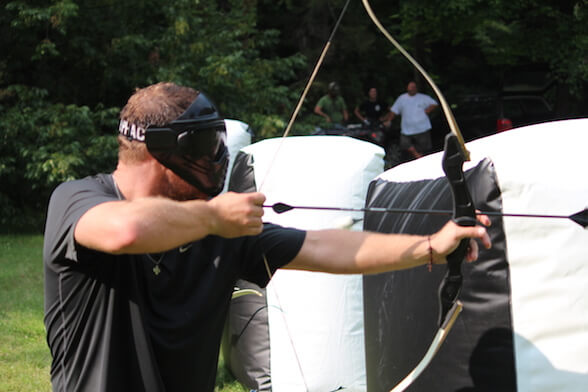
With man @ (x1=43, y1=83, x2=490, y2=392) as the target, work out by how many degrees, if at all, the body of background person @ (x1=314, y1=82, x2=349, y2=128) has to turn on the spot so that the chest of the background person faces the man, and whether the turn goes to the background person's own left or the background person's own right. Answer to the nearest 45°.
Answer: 0° — they already face them

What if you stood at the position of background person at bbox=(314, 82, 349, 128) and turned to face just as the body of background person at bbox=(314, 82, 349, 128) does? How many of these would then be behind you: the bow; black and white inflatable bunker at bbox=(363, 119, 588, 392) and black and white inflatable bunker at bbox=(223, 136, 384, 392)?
0

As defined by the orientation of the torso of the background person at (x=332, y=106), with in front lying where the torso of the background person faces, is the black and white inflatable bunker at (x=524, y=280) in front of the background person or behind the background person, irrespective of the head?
in front

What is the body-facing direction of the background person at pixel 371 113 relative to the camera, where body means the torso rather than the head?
toward the camera

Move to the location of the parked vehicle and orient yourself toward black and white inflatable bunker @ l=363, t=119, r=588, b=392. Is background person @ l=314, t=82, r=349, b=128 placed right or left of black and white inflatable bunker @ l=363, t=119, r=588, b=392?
right

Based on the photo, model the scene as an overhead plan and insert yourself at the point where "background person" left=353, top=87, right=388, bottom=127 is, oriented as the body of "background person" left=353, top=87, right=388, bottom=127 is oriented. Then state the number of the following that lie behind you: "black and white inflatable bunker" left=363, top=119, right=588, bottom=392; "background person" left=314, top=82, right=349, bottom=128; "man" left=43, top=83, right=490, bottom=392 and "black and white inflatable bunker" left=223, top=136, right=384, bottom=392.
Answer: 0

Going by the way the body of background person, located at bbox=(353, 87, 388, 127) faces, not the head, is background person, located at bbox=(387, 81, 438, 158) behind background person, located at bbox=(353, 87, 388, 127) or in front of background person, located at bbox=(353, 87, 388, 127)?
in front

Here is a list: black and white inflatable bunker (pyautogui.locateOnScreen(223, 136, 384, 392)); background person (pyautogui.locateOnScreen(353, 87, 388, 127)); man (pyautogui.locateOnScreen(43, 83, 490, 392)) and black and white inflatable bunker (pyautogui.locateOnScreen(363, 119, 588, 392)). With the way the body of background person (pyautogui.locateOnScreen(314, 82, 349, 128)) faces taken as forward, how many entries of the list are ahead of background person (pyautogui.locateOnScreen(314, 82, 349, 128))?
3

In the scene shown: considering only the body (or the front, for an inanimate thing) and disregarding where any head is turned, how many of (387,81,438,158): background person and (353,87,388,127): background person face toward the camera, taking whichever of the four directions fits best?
2

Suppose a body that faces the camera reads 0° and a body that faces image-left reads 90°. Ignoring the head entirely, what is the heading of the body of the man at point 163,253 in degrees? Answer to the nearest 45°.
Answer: approximately 315°

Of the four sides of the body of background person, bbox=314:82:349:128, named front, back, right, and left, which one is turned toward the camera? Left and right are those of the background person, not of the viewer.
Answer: front

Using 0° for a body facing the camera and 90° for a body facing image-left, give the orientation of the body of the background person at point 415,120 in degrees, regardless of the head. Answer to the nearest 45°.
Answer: approximately 0°

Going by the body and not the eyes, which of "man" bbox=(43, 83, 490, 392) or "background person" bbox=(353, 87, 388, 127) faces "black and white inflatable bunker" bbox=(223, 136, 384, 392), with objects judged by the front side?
the background person

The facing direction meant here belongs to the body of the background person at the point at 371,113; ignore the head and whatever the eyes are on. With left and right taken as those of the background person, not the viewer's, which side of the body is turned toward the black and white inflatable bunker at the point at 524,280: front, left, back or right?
front

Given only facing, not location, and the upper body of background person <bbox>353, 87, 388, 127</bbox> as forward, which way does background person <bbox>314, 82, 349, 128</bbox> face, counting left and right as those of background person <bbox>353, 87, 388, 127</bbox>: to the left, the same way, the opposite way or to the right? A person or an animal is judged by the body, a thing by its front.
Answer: the same way

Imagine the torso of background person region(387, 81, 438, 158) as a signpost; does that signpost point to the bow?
yes

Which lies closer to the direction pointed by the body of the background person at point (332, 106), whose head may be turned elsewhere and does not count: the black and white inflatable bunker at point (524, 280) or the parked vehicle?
the black and white inflatable bunker

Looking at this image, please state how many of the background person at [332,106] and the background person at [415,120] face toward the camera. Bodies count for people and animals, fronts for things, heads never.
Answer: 2

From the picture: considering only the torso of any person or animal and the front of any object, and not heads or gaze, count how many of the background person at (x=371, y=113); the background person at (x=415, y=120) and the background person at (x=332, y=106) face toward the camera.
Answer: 3
